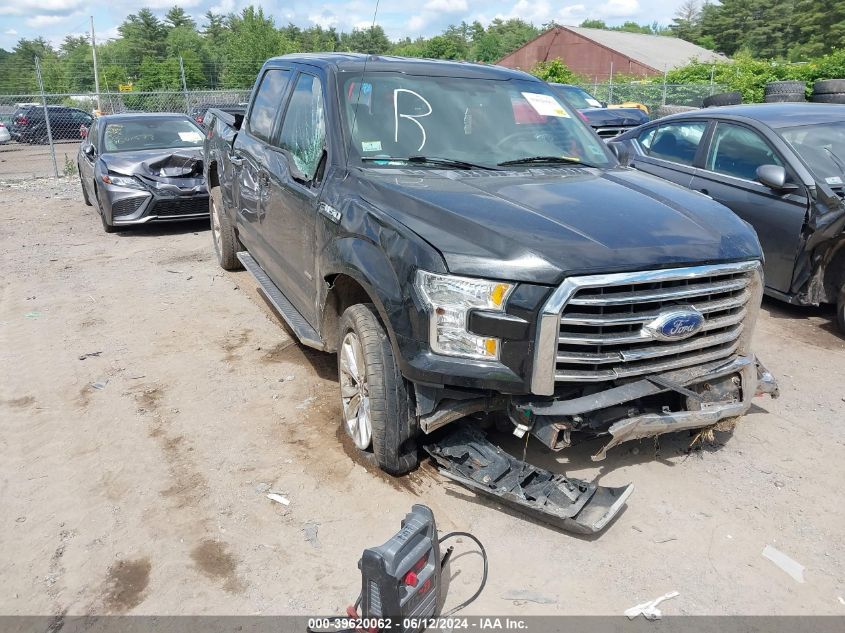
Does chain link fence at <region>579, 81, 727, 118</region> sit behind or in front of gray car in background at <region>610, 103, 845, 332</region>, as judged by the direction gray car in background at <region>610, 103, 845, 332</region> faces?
behind

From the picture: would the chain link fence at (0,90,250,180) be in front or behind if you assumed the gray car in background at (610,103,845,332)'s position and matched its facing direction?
behind

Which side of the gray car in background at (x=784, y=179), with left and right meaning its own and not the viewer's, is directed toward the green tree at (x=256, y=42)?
back

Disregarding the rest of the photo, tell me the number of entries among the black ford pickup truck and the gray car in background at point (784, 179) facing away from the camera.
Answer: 0

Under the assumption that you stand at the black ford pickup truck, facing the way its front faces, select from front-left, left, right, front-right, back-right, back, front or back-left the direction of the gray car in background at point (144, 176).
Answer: back

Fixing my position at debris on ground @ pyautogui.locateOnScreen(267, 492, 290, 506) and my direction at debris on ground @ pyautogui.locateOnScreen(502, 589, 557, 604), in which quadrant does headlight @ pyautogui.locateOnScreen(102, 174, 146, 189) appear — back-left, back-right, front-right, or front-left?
back-left

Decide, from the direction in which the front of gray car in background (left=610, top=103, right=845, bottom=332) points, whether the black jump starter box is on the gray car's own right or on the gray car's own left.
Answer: on the gray car's own right

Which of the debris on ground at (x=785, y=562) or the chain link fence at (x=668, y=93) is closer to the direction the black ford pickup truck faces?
the debris on ground

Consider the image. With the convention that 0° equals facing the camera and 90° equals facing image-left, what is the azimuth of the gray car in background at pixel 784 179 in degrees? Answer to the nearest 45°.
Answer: approximately 315°

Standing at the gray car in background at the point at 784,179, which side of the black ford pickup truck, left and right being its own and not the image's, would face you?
left

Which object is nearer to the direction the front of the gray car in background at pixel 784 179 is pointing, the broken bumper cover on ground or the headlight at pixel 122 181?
the broken bumper cover on ground

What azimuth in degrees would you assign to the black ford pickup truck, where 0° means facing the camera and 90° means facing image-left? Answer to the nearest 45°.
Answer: approximately 315°

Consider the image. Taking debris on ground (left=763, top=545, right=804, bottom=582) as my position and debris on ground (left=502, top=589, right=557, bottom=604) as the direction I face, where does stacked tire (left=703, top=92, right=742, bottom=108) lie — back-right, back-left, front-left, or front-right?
back-right
